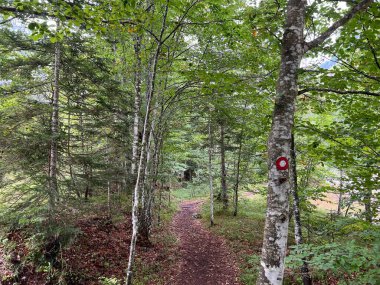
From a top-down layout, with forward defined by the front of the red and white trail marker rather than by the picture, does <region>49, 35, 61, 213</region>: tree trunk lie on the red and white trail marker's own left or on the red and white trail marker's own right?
on the red and white trail marker's own right

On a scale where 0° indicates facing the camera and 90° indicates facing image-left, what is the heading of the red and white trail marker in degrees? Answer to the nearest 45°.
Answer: approximately 0°
